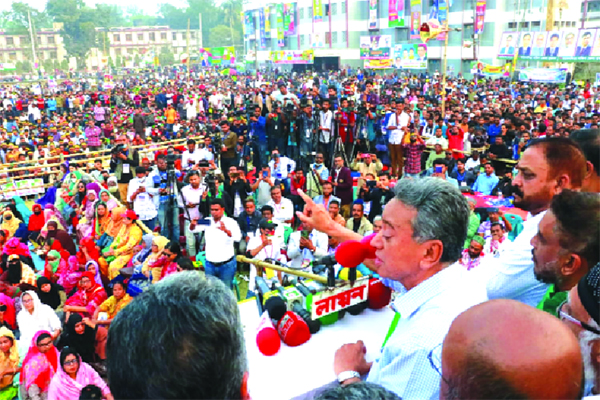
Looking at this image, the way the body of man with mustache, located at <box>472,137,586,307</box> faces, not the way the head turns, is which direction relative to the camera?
to the viewer's left

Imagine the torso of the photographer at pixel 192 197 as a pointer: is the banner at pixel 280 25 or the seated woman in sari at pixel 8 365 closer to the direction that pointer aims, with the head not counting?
the seated woman in sari

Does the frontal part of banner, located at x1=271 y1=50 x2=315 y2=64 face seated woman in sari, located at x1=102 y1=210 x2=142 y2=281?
yes

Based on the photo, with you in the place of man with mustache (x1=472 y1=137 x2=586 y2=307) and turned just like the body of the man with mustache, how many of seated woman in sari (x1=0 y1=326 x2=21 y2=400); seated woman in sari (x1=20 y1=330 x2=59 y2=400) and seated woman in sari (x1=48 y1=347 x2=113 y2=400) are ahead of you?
3

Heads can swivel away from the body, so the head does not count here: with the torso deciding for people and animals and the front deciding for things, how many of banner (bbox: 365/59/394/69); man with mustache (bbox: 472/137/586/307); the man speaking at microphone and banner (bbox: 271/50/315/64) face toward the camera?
2

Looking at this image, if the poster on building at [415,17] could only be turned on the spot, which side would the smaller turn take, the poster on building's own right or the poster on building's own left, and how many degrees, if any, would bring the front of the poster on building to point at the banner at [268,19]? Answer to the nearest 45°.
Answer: approximately 135° to the poster on building's own right

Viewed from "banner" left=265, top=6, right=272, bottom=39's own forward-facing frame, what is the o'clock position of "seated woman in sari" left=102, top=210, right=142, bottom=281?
The seated woman in sari is roughly at 12 o'clock from the banner.

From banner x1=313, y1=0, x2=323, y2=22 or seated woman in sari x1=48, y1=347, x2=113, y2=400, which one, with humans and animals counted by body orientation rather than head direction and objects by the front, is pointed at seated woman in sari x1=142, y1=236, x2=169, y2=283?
the banner

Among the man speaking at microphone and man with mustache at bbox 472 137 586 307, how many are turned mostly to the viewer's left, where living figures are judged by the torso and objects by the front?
2

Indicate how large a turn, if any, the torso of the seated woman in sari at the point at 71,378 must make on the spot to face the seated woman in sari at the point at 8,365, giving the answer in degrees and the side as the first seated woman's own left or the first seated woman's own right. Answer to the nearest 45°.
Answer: approximately 135° to the first seated woman's own right

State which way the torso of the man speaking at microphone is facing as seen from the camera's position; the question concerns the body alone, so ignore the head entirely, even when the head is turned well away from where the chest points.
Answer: to the viewer's left
